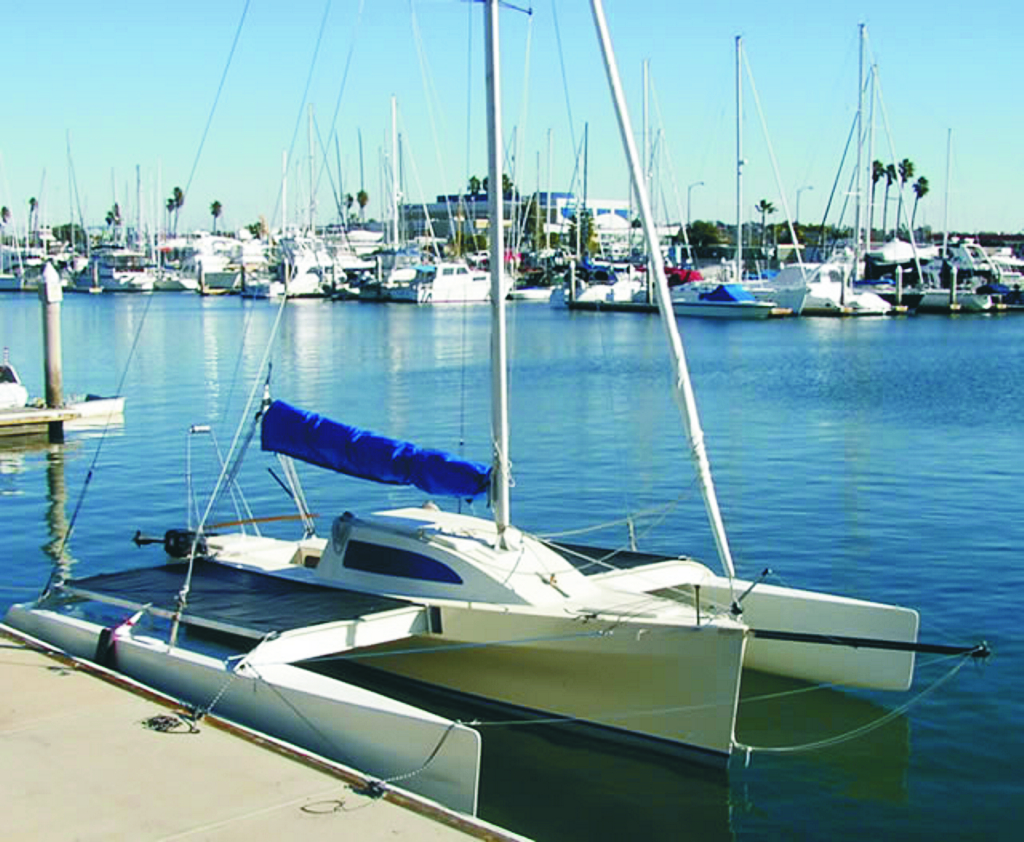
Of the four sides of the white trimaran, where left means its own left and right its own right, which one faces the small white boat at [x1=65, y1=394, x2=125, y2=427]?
back

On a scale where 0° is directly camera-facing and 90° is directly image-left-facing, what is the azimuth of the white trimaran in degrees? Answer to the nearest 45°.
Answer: approximately 315°

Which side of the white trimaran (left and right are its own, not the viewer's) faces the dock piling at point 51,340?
back

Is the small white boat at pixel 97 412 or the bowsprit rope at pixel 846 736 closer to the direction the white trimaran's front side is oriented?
the bowsprit rope
